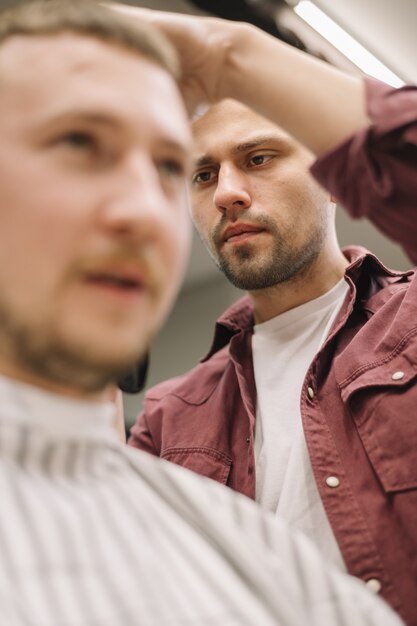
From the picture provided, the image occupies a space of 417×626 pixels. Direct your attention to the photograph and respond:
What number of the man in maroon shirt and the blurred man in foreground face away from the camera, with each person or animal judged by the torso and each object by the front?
0

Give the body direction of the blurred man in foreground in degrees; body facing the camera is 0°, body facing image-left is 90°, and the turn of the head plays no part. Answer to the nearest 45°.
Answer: approximately 315°

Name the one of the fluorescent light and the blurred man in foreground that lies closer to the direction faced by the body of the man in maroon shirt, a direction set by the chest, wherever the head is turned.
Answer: the blurred man in foreground

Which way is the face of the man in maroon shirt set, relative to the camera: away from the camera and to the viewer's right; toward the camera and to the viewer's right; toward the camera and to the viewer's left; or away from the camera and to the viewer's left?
toward the camera and to the viewer's left

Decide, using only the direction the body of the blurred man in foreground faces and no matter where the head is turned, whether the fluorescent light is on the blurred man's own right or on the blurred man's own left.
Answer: on the blurred man's own left
